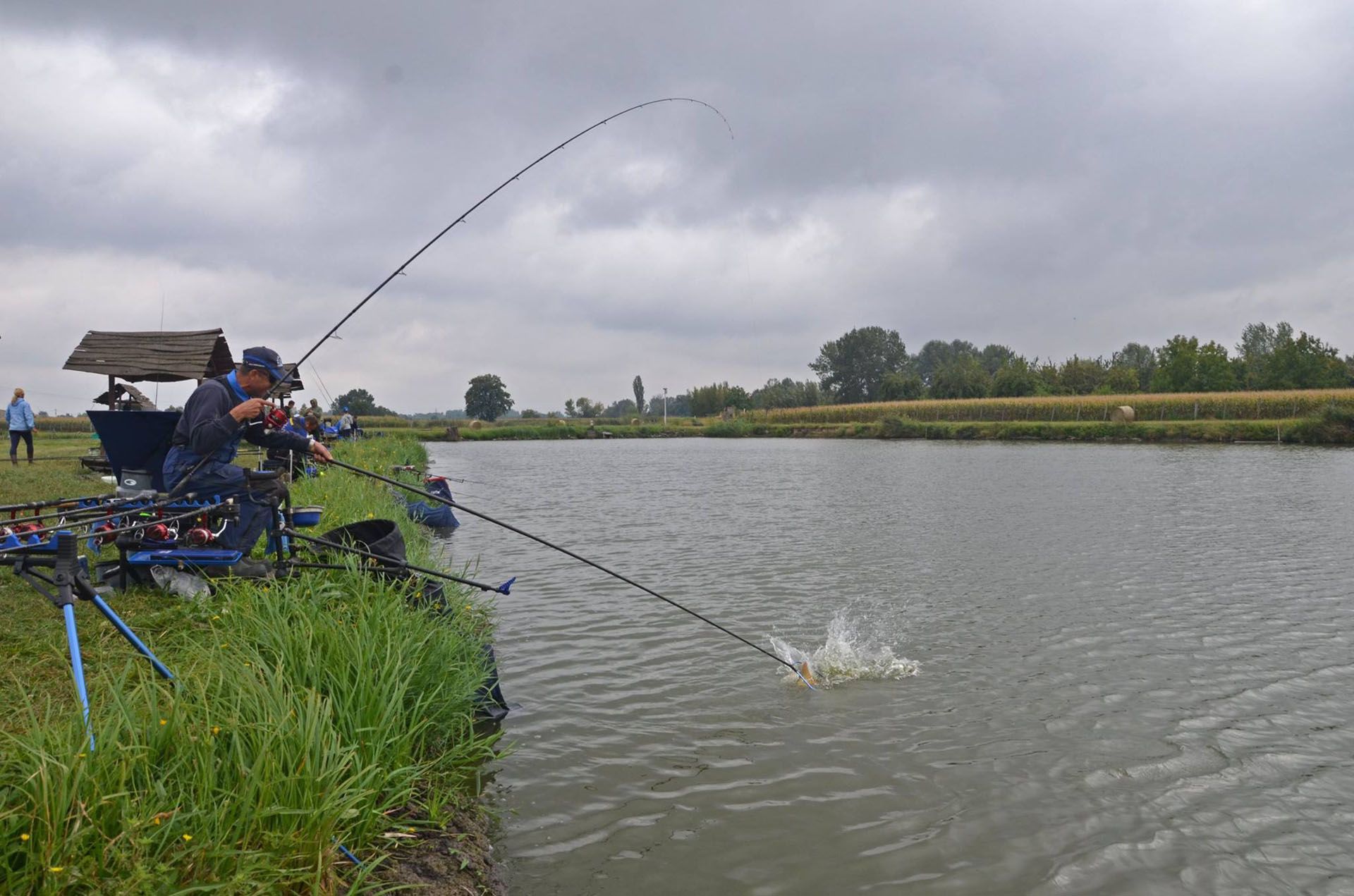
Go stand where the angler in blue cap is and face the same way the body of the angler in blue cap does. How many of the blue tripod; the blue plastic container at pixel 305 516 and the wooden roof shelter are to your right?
1

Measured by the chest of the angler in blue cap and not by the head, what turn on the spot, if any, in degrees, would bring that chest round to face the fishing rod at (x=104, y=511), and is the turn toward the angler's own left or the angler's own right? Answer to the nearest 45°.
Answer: approximately 135° to the angler's own right

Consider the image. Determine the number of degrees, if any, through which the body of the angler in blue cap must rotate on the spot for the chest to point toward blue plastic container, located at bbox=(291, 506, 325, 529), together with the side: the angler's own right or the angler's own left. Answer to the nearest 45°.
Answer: approximately 45° to the angler's own left

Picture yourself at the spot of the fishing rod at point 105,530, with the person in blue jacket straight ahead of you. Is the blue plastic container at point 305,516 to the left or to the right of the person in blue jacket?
right

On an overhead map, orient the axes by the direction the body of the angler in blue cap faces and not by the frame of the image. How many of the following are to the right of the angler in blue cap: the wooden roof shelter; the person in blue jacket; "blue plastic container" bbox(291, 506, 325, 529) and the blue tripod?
1

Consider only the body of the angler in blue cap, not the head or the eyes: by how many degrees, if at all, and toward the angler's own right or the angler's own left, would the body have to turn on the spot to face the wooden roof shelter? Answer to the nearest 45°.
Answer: approximately 90° to the angler's own left

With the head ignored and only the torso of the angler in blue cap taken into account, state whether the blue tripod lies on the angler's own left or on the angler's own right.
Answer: on the angler's own right

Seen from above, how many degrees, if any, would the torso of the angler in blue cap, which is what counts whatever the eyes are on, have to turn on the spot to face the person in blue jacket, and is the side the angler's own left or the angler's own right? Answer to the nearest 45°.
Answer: approximately 90° to the angler's own left

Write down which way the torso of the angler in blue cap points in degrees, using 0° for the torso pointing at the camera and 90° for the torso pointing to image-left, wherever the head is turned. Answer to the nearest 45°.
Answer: approximately 270°

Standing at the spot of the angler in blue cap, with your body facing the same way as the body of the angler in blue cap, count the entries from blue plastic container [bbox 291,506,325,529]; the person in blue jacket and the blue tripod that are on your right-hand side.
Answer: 1

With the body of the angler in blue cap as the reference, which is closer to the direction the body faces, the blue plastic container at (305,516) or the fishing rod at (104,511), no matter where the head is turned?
the blue plastic container
